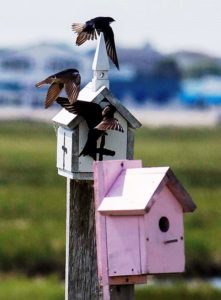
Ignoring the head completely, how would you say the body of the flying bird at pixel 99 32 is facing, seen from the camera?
to the viewer's right

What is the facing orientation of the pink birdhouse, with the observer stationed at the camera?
facing the viewer and to the right of the viewer

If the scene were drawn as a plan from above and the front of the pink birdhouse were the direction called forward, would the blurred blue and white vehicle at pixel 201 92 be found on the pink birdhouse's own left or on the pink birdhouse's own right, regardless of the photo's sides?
on the pink birdhouse's own left
